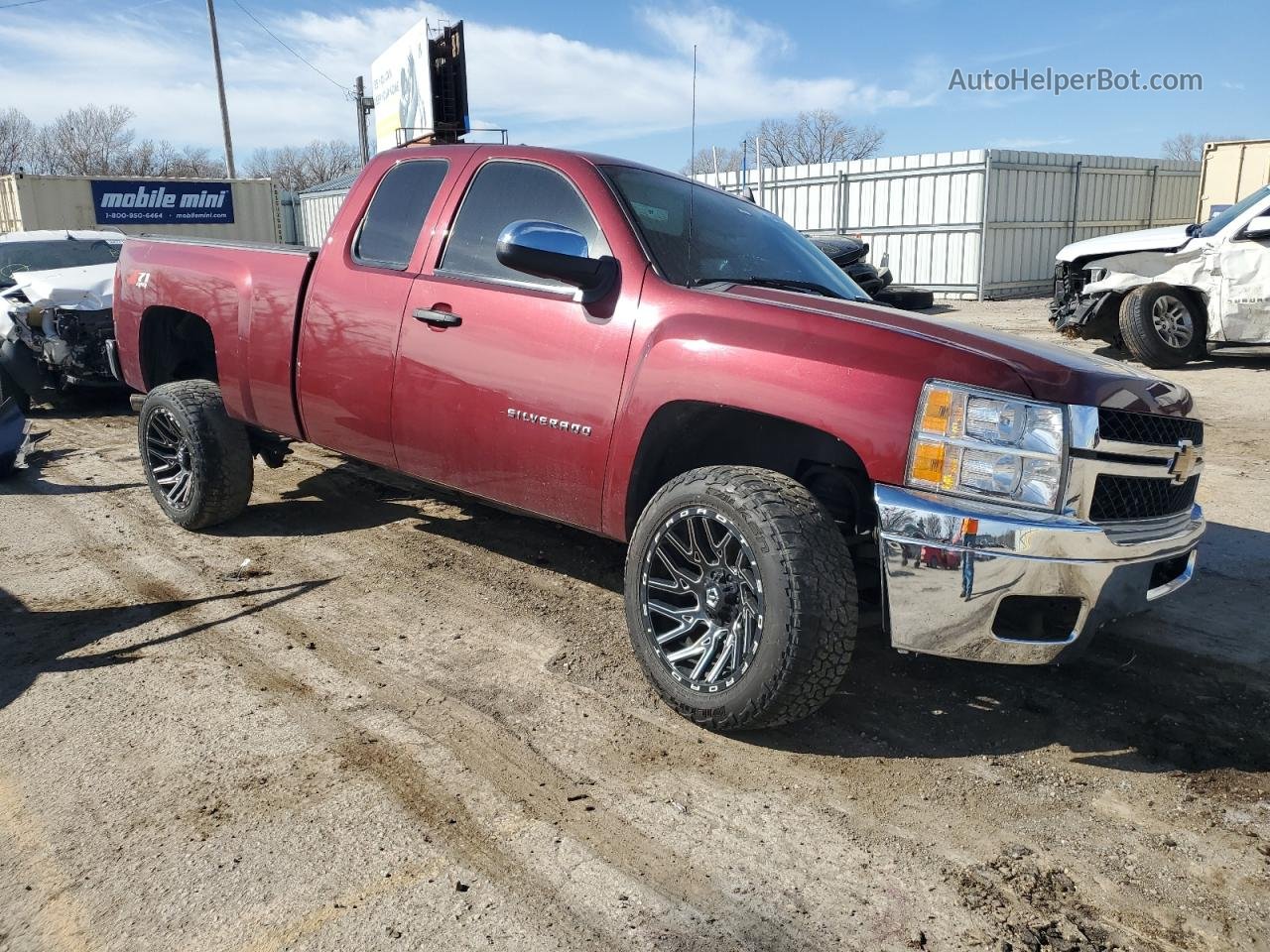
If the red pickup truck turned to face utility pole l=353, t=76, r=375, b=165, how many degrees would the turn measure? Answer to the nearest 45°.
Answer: approximately 135° to its left

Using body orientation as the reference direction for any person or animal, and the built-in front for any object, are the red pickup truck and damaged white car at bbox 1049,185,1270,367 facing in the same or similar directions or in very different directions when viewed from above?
very different directions

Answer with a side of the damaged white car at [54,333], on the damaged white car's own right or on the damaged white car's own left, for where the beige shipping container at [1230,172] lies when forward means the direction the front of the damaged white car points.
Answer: on the damaged white car's own left

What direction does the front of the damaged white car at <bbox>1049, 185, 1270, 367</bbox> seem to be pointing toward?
to the viewer's left

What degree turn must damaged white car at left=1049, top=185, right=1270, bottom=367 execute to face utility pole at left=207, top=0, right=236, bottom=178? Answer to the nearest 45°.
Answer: approximately 45° to its right

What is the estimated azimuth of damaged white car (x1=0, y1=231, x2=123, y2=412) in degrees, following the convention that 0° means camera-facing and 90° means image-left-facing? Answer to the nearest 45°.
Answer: approximately 315°

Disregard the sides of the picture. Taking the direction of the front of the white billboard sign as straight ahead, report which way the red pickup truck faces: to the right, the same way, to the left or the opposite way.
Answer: to the left

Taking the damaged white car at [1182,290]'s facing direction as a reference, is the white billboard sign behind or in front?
in front

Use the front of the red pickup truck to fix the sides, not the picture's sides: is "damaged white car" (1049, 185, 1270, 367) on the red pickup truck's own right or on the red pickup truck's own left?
on the red pickup truck's own left
